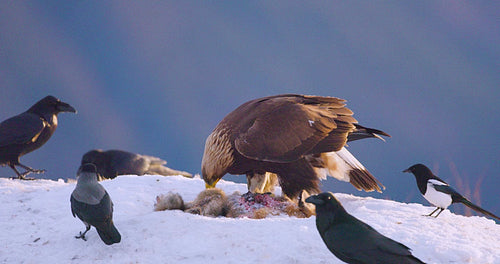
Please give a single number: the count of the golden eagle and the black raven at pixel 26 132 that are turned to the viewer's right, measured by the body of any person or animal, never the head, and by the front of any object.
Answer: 1

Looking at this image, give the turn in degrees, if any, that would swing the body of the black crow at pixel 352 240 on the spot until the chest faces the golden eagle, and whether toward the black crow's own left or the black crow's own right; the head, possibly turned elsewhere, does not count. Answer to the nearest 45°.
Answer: approximately 90° to the black crow's own right

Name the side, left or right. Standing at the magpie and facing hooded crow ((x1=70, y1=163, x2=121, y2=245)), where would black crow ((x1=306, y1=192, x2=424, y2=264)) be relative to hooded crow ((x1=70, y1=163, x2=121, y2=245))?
left

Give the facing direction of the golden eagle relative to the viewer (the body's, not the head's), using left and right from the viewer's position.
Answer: facing to the left of the viewer

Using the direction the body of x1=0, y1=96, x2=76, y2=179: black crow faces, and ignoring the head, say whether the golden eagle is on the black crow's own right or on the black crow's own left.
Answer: on the black crow's own right

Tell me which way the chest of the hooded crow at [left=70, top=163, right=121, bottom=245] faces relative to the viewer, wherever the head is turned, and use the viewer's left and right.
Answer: facing away from the viewer and to the left of the viewer

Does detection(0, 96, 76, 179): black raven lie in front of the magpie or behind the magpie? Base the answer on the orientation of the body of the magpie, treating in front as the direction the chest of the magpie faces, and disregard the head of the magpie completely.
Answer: in front

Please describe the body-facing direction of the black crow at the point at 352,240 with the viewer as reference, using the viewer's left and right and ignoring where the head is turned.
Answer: facing to the left of the viewer

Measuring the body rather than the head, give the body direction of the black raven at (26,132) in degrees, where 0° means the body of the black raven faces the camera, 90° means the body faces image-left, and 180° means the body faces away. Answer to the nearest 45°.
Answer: approximately 270°

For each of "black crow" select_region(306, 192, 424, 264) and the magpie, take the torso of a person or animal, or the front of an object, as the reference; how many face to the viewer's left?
2

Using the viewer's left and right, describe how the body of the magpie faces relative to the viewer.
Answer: facing to the left of the viewer

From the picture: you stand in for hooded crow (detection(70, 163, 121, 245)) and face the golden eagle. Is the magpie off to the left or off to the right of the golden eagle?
right

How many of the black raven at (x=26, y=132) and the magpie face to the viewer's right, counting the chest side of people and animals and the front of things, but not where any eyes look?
1

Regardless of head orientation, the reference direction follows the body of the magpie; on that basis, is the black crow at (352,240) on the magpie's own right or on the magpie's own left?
on the magpie's own left
